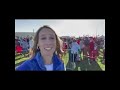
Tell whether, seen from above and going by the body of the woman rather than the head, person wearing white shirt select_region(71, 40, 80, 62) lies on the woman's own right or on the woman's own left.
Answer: on the woman's own left

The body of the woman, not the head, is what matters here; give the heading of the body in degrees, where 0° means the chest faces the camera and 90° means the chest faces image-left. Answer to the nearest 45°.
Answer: approximately 0°
